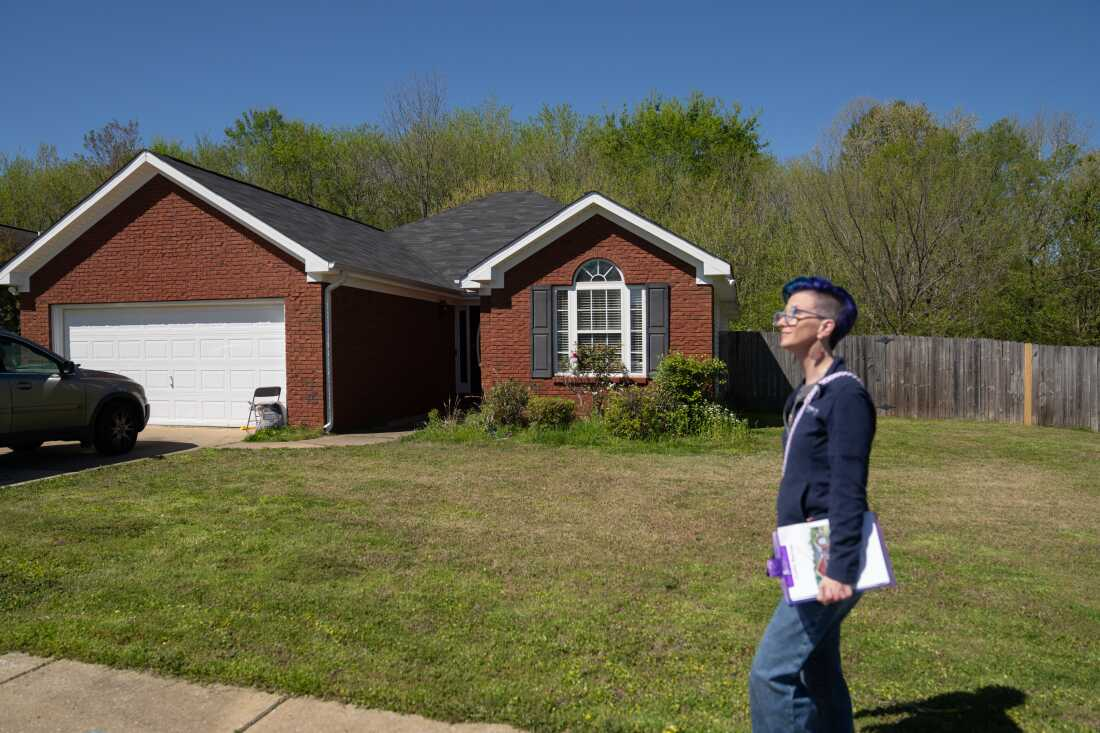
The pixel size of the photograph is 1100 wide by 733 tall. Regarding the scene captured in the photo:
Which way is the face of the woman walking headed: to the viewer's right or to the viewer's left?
to the viewer's left

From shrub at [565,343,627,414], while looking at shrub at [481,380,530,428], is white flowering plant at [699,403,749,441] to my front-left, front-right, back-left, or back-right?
back-left

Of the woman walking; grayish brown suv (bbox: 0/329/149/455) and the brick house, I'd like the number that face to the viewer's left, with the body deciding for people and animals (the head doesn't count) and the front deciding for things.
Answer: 1

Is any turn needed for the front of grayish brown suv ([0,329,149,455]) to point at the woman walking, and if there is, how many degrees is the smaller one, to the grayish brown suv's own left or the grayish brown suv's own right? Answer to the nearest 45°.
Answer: approximately 90° to the grayish brown suv's own right

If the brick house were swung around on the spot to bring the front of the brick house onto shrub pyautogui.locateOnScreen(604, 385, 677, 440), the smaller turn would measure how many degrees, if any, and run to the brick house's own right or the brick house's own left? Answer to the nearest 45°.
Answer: approximately 45° to the brick house's own left

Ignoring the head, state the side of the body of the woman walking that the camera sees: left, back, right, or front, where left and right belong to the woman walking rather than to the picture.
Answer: left

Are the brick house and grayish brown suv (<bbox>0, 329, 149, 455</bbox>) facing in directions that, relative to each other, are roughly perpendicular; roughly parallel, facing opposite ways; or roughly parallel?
roughly perpendicular

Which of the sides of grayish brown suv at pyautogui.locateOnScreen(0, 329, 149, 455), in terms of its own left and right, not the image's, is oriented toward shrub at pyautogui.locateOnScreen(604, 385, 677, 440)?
front

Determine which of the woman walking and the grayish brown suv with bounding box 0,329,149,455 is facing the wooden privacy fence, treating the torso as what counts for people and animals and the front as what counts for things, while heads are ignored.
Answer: the grayish brown suv

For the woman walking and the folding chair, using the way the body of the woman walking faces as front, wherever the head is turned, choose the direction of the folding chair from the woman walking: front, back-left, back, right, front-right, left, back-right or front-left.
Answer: front-right

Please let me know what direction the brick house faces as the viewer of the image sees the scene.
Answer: facing the viewer

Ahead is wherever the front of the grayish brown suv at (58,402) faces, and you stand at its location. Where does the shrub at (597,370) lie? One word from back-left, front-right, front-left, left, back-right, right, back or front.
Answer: front

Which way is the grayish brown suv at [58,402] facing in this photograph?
to the viewer's right

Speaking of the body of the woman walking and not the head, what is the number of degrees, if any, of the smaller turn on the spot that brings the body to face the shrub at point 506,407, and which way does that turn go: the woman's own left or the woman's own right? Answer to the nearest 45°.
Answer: approximately 45° to the woman's own right
